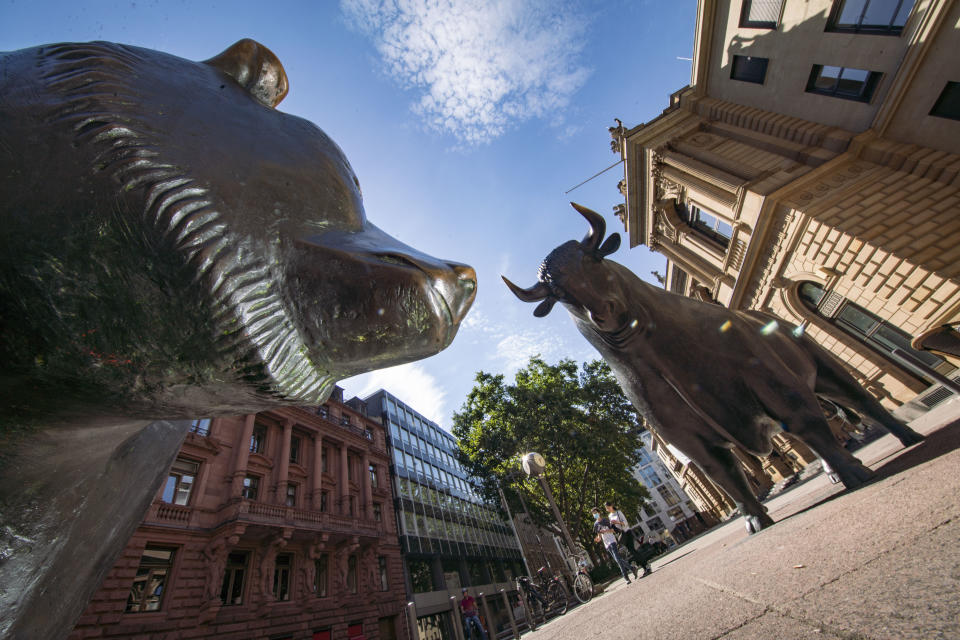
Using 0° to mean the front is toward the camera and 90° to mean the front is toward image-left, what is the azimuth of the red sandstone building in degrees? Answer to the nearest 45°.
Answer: approximately 315°

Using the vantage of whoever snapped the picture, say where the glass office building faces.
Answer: facing the viewer and to the right of the viewer

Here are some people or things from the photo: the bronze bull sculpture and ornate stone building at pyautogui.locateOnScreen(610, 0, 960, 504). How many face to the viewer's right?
0

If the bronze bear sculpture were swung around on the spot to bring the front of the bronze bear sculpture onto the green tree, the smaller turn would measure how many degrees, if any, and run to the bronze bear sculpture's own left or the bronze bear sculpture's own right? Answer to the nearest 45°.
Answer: approximately 45° to the bronze bear sculpture's own left

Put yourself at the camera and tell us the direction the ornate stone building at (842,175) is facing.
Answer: facing the viewer and to the left of the viewer

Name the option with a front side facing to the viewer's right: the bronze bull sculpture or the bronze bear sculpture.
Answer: the bronze bear sculpture

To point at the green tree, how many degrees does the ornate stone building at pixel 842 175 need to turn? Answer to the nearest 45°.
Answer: approximately 45° to its right

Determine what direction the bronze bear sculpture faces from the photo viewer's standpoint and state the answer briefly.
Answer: facing to the right of the viewer

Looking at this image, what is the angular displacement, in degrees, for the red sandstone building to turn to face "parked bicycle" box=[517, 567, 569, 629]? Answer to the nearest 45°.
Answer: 0° — it already faces it

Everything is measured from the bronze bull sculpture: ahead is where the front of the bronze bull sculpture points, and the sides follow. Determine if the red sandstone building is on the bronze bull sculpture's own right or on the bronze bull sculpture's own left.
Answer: on the bronze bull sculpture's own right

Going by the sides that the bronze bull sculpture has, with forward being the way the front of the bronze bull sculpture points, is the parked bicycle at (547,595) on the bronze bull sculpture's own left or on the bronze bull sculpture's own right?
on the bronze bull sculpture's own right

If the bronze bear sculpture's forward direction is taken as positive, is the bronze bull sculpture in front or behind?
in front

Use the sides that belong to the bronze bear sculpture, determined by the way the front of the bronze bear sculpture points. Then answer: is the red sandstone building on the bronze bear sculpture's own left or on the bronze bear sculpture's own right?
on the bronze bear sculpture's own left

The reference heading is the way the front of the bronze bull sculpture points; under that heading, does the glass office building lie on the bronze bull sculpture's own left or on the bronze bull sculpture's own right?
on the bronze bull sculpture's own right

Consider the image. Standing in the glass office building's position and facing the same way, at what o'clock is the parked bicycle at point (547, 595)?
The parked bicycle is roughly at 1 o'clock from the glass office building.

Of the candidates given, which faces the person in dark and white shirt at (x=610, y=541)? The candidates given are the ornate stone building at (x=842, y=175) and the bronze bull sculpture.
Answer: the ornate stone building

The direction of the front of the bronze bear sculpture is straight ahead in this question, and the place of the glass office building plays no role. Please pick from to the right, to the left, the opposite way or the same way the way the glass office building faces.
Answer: to the right
